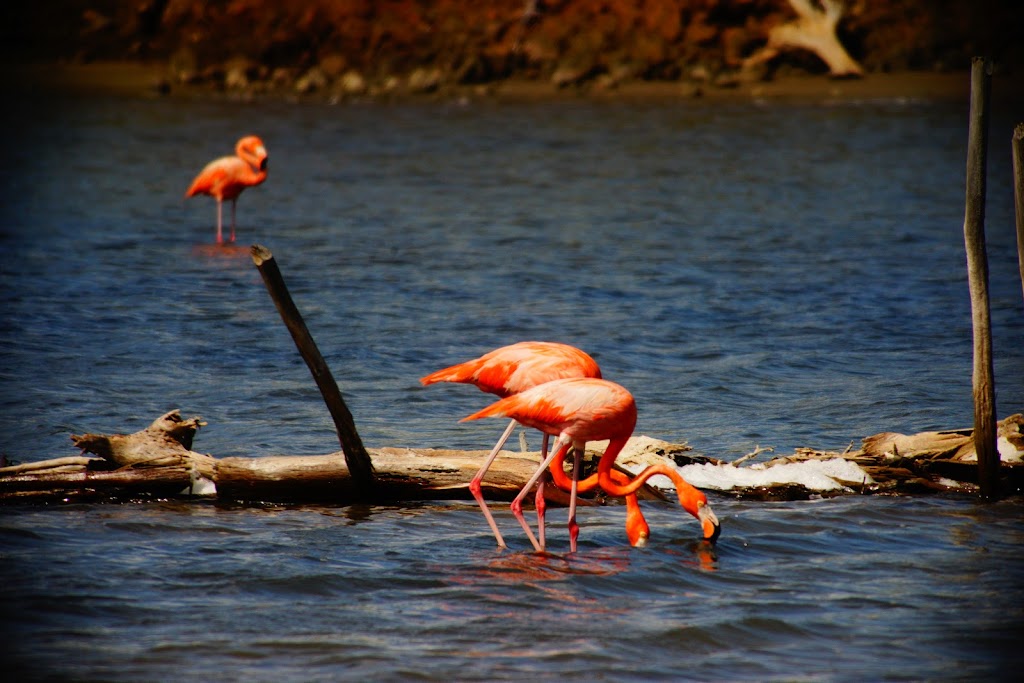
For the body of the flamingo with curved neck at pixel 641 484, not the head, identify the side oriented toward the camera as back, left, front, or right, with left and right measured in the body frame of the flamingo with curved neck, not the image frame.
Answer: right

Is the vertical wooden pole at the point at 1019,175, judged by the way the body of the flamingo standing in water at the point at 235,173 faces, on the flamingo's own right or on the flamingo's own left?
on the flamingo's own right

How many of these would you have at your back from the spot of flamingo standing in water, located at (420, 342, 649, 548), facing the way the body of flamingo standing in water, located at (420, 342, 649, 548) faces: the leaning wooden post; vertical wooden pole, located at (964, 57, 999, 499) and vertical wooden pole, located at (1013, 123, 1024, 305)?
1

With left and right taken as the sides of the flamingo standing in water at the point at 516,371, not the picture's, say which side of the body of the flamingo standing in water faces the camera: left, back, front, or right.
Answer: right

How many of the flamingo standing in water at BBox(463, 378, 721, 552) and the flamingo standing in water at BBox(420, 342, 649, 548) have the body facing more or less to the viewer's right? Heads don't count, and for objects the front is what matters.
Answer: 2

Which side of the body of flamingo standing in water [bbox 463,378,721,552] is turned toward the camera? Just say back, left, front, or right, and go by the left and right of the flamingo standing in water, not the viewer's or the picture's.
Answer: right

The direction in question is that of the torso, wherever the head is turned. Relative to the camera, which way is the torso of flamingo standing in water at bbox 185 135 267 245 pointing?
to the viewer's right
